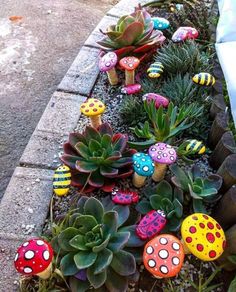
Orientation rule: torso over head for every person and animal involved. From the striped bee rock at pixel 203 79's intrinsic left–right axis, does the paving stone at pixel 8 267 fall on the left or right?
on its left

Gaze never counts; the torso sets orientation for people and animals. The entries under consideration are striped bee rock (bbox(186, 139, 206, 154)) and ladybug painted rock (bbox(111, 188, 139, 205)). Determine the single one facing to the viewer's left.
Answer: the ladybug painted rock

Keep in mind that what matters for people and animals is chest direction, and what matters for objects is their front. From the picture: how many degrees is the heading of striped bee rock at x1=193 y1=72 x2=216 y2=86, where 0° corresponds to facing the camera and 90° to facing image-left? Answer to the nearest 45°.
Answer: approximately 90°

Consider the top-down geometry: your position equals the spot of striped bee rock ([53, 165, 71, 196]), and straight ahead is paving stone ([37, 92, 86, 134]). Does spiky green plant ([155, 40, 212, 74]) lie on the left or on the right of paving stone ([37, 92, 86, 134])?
right

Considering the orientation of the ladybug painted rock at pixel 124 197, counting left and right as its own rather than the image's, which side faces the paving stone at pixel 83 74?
right

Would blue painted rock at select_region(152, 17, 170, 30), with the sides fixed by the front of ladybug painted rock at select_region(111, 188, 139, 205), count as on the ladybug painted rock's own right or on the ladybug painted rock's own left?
on the ladybug painted rock's own right

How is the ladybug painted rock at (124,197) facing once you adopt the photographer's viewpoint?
facing to the left of the viewer

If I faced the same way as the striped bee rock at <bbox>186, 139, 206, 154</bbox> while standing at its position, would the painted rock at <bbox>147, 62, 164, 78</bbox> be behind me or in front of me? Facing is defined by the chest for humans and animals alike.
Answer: behind
